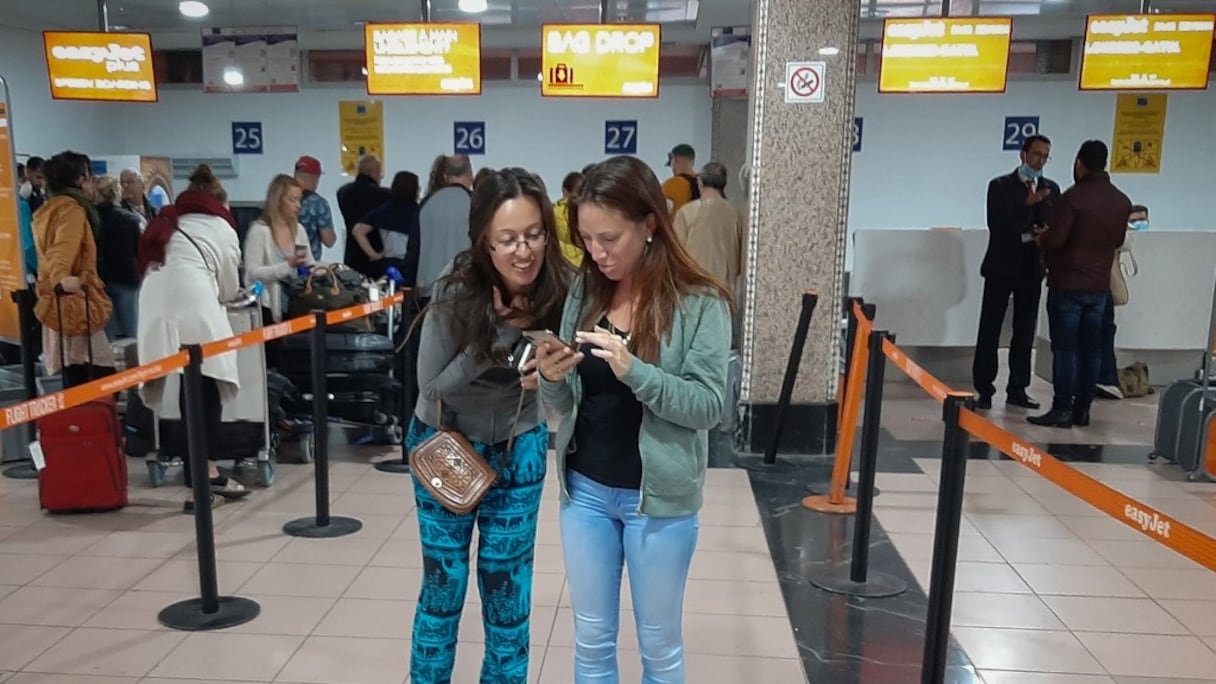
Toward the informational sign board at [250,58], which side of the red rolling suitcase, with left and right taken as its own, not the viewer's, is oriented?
back

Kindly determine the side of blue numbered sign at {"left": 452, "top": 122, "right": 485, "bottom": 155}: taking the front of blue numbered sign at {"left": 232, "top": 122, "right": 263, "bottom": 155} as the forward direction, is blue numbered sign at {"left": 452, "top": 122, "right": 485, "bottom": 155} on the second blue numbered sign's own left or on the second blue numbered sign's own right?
on the second blue numbered sign's own left

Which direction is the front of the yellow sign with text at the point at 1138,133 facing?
toward the camera

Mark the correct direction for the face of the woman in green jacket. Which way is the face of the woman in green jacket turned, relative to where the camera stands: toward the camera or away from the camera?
toward the camera

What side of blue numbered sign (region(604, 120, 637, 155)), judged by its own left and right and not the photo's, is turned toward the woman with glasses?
front

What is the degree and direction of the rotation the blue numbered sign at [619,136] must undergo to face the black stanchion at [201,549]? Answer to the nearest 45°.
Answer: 0° — it already faces it

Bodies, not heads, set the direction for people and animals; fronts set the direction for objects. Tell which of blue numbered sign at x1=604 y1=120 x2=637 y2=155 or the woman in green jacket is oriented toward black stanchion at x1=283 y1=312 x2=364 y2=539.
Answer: the blue numbered sign

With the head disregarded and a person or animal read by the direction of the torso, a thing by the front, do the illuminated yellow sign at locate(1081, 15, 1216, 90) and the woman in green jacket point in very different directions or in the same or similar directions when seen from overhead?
same or similar directions

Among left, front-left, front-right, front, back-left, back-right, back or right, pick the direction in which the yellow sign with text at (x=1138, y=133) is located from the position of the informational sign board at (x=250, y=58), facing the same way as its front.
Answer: left

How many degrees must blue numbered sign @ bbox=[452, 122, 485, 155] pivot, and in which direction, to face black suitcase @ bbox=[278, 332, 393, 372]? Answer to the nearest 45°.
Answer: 0° — it already faces it

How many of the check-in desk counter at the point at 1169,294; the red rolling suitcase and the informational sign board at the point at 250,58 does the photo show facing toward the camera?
3

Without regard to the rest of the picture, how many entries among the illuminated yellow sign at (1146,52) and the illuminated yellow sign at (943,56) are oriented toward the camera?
2

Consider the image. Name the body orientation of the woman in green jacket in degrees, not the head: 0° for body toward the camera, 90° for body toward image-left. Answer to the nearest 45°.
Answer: approximately 45°

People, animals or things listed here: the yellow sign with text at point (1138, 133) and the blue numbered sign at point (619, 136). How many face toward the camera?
2

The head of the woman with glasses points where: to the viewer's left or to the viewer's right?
to the viewer's right

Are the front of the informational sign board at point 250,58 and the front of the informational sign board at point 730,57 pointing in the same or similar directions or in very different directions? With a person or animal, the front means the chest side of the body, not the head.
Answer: same or similar directions

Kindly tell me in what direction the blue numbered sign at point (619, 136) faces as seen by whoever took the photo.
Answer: facing the viewer

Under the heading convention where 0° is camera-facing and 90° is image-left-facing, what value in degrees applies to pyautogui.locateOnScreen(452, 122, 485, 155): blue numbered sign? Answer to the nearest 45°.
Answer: approximately 0°

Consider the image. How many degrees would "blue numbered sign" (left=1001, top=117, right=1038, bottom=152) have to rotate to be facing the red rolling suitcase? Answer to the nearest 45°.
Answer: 0° — it already faces it

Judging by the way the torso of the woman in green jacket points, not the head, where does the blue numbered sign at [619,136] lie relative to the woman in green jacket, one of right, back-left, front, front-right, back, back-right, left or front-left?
back-right
